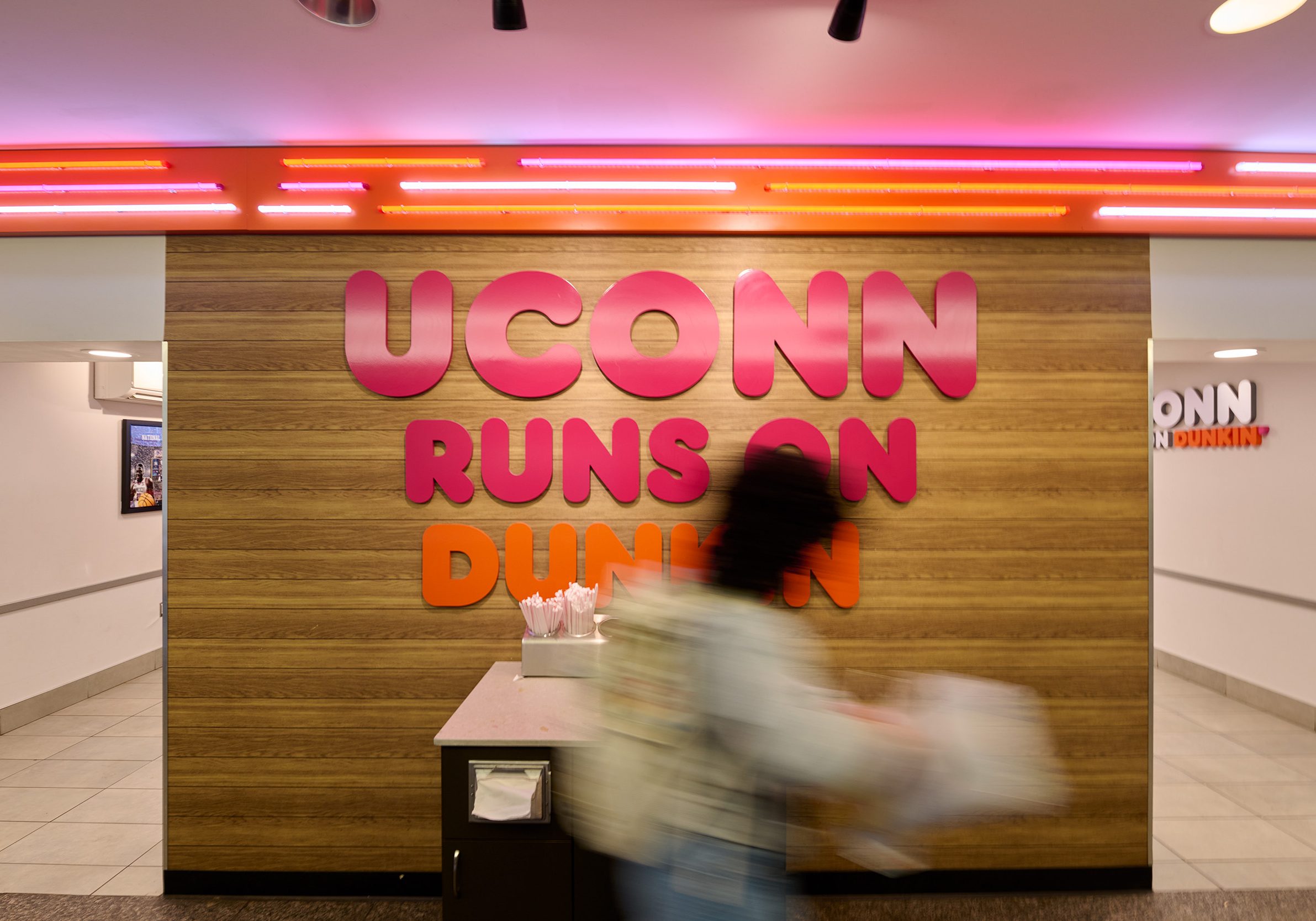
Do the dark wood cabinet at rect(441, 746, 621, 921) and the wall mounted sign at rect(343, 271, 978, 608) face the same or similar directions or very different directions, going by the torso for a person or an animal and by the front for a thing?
same or similar directions

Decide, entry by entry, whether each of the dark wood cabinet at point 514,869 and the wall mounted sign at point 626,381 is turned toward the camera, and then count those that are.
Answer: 2

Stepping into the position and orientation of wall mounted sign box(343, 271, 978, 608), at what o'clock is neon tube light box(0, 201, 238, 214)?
The neon tube light is roughly at 3 o'clock from the wall mounted sign.

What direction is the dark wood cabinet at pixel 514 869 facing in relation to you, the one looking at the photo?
facing the viewer

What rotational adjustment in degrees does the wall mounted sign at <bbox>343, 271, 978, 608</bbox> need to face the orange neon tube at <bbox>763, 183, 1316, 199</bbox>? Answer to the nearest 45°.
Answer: approximately 90° to its left

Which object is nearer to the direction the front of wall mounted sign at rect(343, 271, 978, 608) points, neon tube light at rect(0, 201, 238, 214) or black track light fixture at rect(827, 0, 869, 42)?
the black track light fixture

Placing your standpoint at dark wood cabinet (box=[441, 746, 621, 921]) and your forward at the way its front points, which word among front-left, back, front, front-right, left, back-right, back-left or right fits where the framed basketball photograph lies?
back-right

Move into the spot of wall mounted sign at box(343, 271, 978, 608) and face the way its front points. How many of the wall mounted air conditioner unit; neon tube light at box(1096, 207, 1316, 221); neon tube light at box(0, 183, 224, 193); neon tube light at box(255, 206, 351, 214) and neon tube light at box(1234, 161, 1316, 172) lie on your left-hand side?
2

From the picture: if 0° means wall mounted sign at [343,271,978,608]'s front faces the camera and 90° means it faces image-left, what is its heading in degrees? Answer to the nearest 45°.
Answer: approximately 0°

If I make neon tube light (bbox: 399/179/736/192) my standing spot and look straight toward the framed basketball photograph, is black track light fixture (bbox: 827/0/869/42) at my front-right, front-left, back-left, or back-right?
back-left

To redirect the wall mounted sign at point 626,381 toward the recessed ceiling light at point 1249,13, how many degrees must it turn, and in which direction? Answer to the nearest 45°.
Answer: approximately 45° to its left

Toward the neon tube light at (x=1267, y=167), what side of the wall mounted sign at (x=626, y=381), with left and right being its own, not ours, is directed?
left
